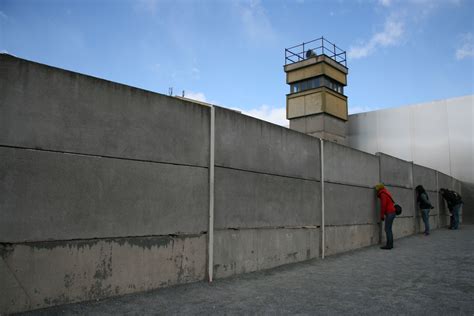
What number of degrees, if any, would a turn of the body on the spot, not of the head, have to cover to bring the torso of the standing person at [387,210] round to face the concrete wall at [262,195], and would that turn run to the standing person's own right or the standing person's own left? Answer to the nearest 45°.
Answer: approximately 45° to the standing person's own left

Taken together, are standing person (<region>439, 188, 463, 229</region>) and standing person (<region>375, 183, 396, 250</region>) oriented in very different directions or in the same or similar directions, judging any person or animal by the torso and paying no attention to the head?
same or similar directions

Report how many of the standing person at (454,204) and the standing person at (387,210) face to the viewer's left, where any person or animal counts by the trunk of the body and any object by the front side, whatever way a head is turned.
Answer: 2

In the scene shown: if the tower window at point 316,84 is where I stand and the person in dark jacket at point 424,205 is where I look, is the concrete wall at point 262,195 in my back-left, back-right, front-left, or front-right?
front-right

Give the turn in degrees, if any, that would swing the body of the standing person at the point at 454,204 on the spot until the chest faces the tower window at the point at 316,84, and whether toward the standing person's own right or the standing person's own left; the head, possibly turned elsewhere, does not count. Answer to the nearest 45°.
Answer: approximately 45° to the standing person's own right

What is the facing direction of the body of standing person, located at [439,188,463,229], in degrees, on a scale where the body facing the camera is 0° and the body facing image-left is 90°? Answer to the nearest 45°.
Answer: approximately 90°

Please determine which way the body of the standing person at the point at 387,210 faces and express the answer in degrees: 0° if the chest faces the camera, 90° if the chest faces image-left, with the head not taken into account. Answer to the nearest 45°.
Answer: approximately 90°

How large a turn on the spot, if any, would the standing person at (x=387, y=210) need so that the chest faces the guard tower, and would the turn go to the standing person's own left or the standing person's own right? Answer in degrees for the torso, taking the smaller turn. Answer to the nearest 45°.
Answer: approximately 90° to the standing person's own right

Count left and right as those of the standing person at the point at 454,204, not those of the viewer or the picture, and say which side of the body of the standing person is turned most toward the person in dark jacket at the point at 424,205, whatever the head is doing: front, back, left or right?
left
